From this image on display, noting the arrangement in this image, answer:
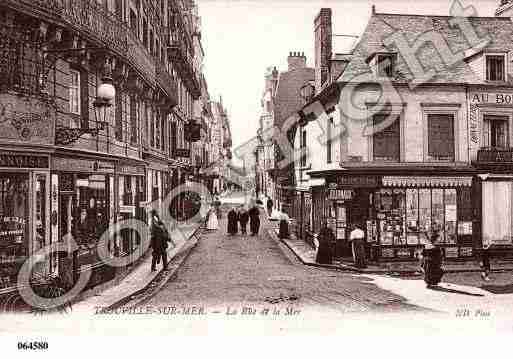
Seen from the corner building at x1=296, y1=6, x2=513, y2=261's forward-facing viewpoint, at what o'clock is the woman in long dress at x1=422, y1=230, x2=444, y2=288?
The woman in long dress is roughly at 12 o'clock from the corner building.

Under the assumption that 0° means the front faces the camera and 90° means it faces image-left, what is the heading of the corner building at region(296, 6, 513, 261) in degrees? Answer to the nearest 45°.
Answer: approximately 0°

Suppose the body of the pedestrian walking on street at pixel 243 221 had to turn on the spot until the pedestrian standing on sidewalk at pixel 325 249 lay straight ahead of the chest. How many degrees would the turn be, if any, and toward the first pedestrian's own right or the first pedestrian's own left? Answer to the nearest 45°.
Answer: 0° — they already face them

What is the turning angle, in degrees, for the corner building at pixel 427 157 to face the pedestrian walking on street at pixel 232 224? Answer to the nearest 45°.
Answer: approximately 135° to its right

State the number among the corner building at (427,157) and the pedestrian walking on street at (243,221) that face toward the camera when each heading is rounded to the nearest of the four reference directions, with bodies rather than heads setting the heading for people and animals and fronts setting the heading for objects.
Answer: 2

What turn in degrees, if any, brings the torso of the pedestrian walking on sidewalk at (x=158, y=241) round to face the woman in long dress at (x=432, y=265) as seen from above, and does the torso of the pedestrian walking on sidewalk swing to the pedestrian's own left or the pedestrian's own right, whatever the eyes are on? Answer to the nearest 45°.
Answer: approximately 45° to the pedestrian's own left

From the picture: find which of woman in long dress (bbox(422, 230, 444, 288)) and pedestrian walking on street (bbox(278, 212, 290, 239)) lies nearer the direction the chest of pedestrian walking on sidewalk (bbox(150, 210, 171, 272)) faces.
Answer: the woman in long dress
